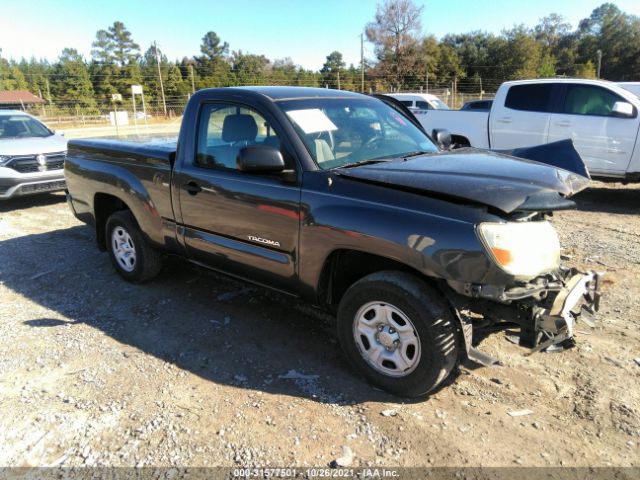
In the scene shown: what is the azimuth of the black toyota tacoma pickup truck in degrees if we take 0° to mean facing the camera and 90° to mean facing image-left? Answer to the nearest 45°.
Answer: approximately 315°

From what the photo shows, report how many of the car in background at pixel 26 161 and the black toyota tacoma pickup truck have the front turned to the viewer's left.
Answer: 0

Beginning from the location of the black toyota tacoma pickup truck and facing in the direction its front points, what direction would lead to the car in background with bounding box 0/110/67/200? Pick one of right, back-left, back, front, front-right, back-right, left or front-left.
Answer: back

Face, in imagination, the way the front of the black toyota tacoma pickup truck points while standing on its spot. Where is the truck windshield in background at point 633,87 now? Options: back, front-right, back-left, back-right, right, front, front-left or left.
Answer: left

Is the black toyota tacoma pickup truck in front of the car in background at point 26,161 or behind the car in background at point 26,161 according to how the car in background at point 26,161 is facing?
in front

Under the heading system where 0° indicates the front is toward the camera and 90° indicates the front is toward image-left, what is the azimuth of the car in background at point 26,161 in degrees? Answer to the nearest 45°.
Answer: approximately 315°

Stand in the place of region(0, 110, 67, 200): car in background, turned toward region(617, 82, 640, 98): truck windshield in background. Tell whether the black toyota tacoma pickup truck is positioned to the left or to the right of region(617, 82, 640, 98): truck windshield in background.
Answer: right

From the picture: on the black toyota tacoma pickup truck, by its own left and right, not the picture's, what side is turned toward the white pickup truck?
left
